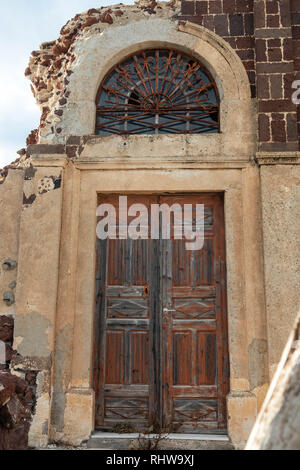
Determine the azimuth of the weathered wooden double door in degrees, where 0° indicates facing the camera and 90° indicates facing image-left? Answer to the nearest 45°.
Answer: approximately 0°
